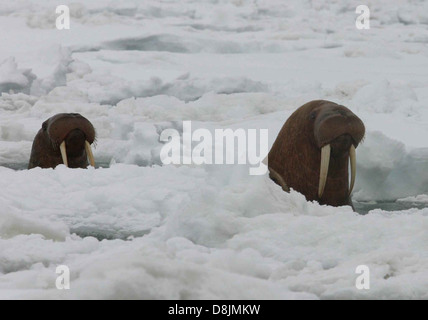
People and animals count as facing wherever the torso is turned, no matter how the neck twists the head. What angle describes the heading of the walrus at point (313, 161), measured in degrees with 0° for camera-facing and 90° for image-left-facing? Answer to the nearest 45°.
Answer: approximately 315°

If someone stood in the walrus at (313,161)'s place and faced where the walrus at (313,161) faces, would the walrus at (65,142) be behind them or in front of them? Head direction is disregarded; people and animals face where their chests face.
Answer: behind

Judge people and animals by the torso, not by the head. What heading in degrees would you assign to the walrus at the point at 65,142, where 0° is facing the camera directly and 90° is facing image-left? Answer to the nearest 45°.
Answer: approximately 315°
